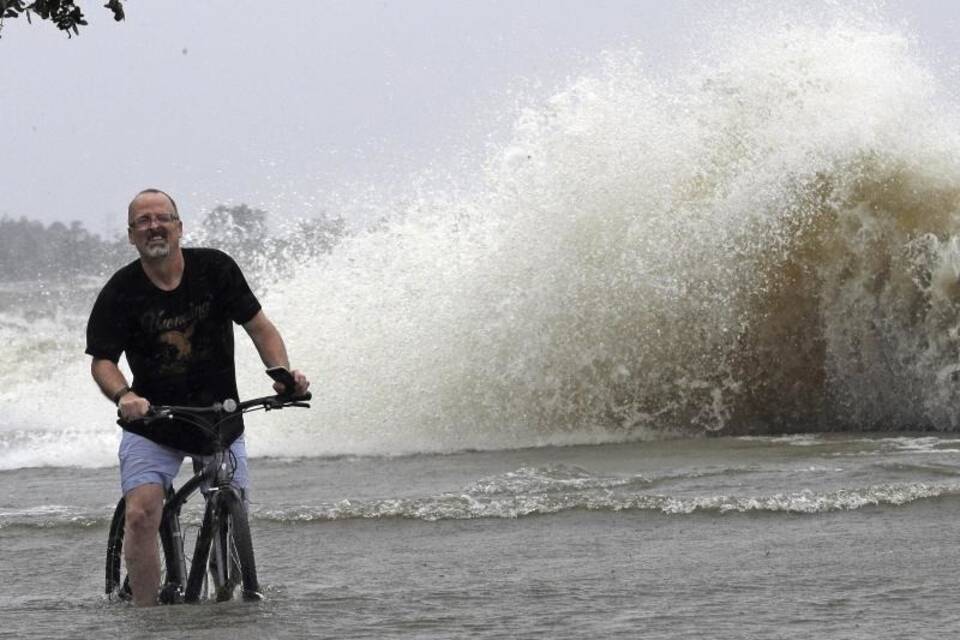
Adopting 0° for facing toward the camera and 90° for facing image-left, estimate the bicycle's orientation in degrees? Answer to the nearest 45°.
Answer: approximately 315°
